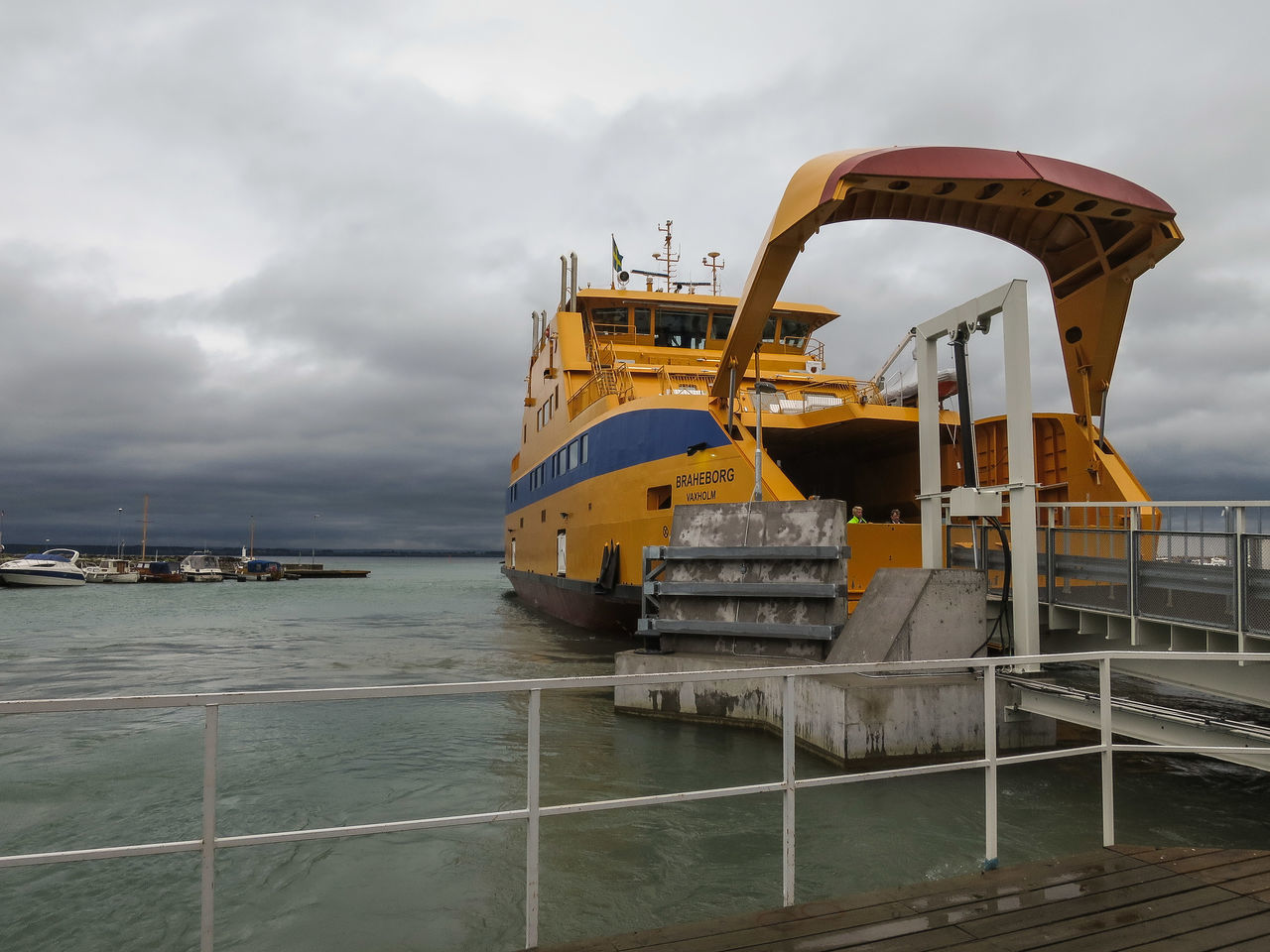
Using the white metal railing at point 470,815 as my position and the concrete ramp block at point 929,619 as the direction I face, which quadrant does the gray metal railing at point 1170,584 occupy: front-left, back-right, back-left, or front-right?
front-right

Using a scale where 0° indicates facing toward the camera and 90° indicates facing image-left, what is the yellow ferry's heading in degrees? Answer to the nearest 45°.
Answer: approximately 315°

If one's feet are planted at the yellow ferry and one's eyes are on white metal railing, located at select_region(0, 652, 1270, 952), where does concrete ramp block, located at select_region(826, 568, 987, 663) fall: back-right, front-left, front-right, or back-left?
front-left

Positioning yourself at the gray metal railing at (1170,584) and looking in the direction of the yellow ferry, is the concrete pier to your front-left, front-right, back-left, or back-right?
front-left

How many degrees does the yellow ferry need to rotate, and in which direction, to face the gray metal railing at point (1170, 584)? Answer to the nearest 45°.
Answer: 0° — it already faces it

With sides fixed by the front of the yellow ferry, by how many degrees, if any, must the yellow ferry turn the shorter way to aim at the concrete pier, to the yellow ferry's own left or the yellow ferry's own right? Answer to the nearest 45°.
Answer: approximately 45° to the yellow ferry's own right

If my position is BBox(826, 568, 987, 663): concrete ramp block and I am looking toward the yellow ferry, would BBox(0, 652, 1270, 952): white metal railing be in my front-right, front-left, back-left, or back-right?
back-left

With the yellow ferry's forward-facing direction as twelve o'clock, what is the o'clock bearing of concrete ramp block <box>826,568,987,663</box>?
The concrete ramp block is roughly at 1 o'clock from the yellow ferry.
